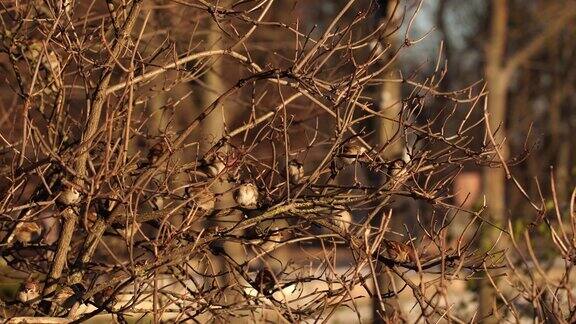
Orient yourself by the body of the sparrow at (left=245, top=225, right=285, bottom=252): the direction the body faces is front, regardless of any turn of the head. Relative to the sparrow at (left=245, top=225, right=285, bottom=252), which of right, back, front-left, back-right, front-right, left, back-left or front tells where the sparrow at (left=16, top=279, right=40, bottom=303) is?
back

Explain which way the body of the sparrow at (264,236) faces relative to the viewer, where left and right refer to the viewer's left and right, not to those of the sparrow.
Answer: facing to the right of the viewer

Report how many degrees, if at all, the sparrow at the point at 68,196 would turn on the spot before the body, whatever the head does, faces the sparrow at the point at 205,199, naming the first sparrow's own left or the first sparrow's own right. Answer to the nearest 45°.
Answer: approximately 45° to the first sparrow's own left
